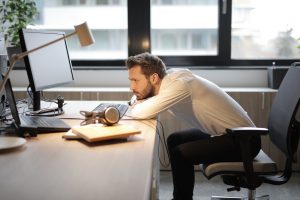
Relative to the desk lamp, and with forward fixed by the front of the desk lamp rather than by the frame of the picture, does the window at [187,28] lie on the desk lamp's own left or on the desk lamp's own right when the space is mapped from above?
on the desk lamp's own left

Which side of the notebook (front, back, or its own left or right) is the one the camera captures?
right

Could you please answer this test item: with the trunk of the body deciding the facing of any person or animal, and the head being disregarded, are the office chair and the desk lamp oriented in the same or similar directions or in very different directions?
very different directions

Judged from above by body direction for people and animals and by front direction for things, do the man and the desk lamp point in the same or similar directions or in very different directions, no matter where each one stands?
very different directions

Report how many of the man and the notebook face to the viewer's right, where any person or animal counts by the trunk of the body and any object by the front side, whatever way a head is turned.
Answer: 1

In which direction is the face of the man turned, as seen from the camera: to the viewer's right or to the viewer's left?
to the viewer's left

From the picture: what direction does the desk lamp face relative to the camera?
to the viewer's right

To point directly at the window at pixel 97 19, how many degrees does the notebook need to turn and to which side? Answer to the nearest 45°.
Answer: approximately 90° to its left

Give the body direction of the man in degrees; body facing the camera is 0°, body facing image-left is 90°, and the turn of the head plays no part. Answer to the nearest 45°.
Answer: approximately 90°

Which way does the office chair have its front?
to the viewer's left

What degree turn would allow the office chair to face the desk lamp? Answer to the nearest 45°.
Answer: approximately 45° to its left

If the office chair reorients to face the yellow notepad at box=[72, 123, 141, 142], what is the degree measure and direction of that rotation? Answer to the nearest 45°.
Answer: approximately 45° to its left

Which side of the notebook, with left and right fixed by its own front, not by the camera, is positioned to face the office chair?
front

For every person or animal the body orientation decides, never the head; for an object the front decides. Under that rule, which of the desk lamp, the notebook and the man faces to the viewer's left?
the man

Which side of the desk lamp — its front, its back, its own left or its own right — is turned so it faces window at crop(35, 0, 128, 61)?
left

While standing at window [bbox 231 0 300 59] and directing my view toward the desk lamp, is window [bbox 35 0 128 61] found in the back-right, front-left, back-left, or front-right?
front-right
